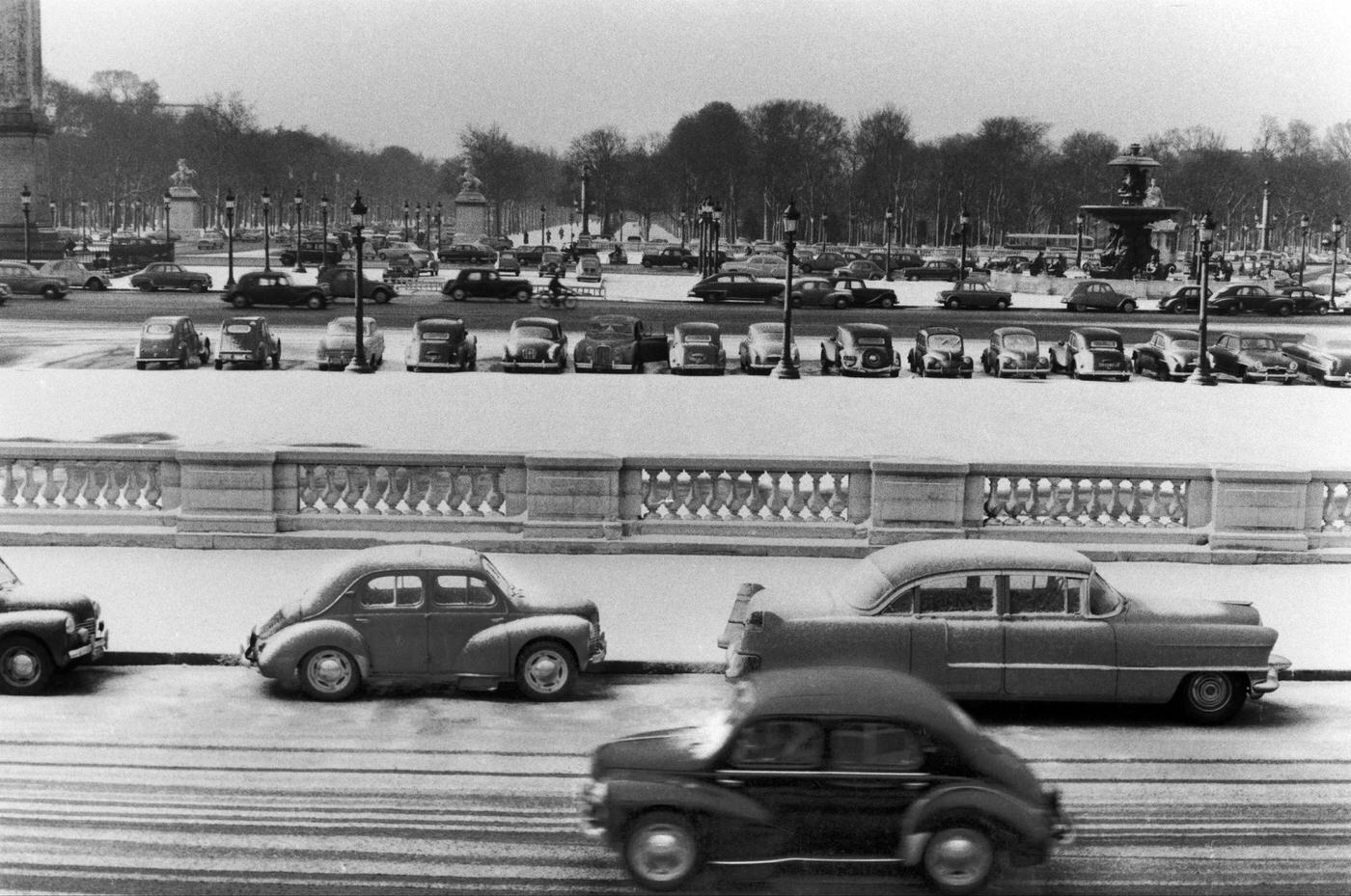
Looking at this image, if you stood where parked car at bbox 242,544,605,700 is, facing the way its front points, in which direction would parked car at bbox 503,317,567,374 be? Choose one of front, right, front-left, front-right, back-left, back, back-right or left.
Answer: left

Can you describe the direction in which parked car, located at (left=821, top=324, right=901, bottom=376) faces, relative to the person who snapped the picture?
facing away from the viewer and to the left of the viewer

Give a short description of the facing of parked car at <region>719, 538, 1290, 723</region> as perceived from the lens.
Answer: facing to the right of the viewer

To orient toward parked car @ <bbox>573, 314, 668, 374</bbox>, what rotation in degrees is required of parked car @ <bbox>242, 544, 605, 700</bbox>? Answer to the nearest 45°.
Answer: approximately 90° to its left

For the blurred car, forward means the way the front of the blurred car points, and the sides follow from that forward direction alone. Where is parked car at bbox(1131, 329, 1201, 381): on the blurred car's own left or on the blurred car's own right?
on the blurred car's own right

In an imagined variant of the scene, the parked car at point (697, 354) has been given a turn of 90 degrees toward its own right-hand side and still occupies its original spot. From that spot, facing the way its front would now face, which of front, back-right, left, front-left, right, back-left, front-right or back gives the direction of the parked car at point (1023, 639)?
right

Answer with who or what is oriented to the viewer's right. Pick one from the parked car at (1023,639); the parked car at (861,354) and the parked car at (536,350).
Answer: the parked car at (1023,639)

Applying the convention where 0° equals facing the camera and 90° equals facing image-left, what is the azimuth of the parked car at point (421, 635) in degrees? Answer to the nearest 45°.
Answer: approximately 270°

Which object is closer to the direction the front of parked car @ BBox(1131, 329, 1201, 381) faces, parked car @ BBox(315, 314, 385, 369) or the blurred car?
the parked car

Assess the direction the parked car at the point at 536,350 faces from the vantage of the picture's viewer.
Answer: facing away from the viewer

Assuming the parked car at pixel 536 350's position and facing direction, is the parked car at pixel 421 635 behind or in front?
behind
